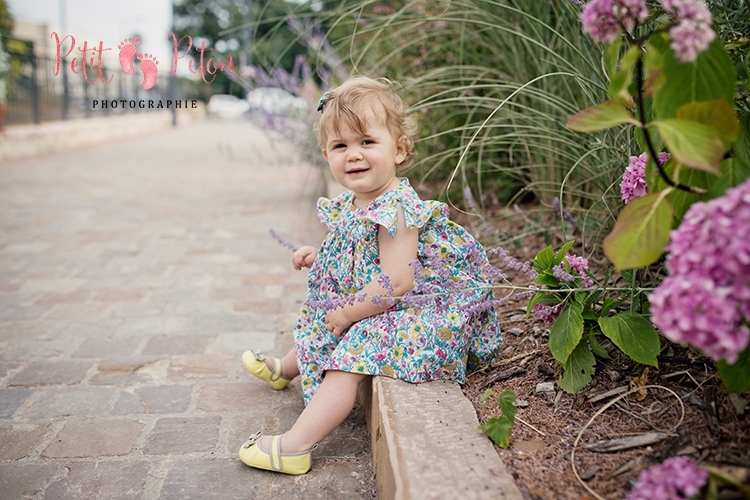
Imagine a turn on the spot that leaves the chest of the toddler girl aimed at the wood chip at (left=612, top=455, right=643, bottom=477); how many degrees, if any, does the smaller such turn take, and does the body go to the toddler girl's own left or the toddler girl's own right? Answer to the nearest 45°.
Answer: approximately 90° to the toddler girl's own left

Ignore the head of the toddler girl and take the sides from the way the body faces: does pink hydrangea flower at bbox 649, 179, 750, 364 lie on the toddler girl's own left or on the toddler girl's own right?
on the toddler girl's own left

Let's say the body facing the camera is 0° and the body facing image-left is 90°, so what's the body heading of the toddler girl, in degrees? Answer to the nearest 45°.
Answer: approximately 45°

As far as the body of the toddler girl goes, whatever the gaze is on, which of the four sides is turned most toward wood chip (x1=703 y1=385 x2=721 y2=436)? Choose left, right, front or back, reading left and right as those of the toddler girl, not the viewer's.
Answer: left

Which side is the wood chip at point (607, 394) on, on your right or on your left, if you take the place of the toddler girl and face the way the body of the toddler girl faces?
on your left

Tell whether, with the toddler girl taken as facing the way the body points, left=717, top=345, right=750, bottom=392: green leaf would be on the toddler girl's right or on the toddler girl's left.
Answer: on the toddler girl's left

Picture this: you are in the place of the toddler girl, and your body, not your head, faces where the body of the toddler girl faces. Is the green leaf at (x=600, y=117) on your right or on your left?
on your left

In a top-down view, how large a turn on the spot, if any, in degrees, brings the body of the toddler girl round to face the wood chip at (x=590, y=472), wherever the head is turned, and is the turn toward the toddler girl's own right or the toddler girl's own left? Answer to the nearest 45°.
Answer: approximately 90° to the toddler girl's own left
